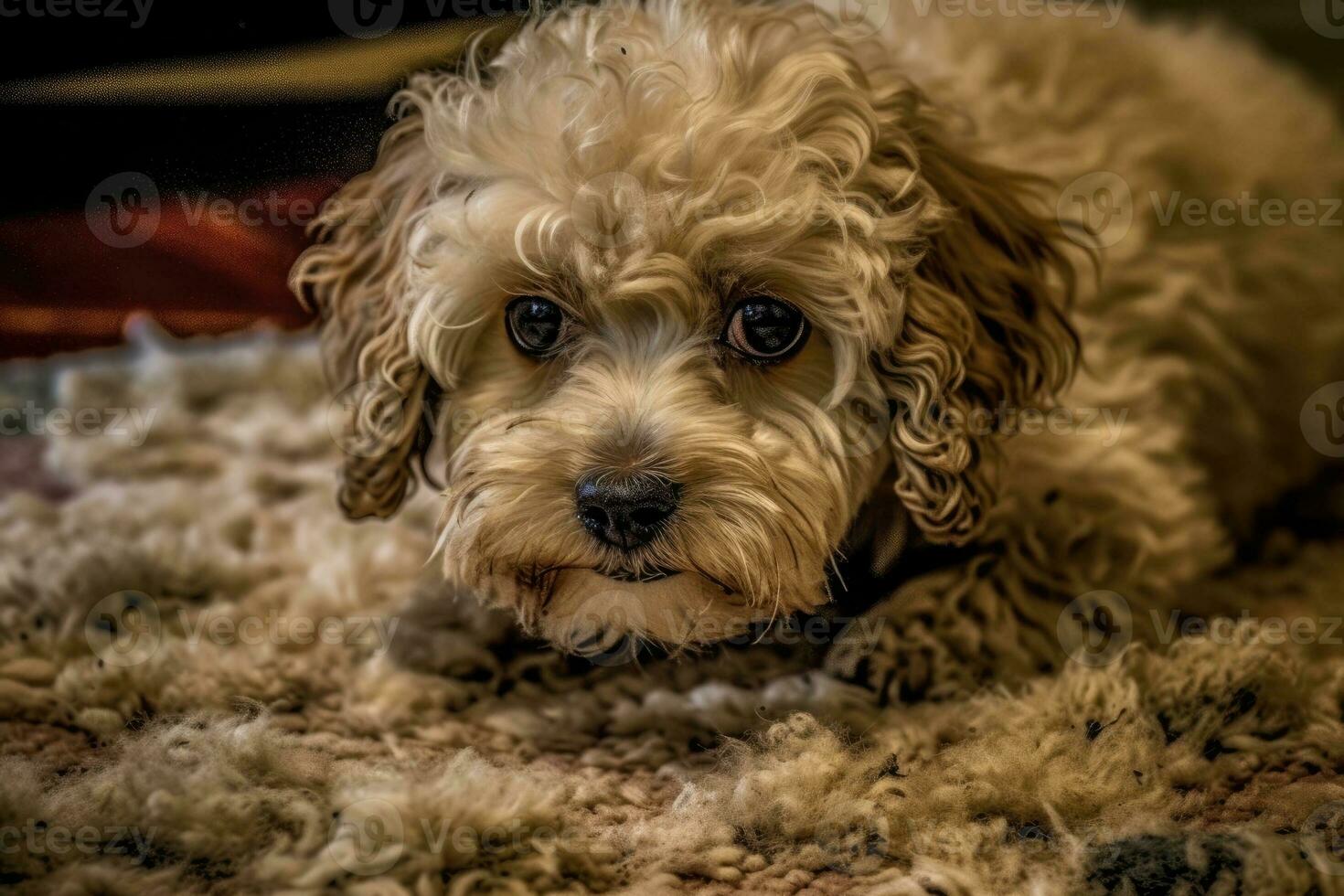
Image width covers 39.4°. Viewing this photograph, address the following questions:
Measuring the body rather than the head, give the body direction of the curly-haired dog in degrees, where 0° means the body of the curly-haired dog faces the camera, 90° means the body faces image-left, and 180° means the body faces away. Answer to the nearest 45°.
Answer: approximately 45°
